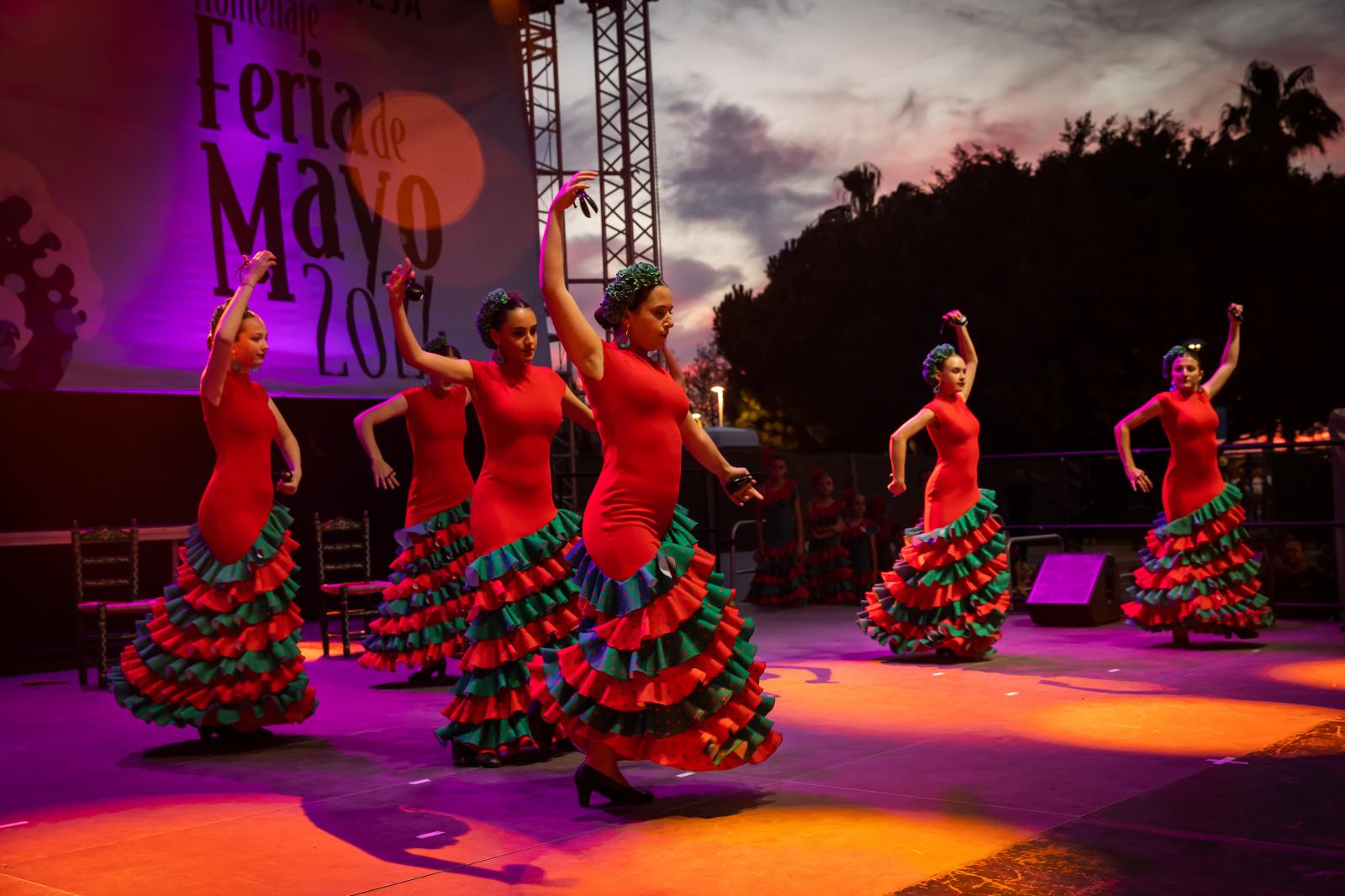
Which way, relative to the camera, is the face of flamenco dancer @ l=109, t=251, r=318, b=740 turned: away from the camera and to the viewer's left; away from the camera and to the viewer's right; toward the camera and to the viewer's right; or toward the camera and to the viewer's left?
toward the camera and to the viewer's right

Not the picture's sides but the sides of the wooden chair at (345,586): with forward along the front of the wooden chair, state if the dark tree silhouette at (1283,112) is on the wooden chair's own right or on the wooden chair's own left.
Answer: on the wooden chair's own left

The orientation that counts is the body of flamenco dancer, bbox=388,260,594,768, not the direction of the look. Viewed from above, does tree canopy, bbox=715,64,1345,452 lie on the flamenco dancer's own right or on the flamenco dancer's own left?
on the flamenco dancer's own left

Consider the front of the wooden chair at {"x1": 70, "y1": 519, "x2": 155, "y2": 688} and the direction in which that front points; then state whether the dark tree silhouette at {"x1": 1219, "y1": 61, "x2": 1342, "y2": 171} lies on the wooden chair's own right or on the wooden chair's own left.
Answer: on the wooden chair's own left

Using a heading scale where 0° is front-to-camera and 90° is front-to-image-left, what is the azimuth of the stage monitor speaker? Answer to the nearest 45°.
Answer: approximately 45°

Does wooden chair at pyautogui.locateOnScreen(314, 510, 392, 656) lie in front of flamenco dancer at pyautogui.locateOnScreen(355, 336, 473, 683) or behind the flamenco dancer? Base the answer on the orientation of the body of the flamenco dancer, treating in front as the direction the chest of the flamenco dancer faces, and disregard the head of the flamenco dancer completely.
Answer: behind
